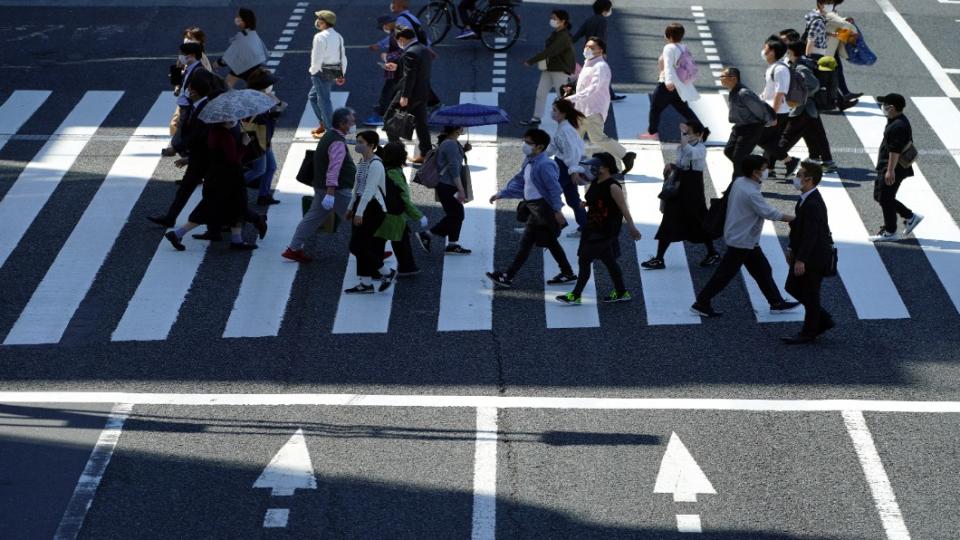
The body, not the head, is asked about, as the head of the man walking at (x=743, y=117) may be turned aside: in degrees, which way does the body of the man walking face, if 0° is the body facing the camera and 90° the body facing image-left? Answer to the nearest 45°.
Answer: approximately 90°

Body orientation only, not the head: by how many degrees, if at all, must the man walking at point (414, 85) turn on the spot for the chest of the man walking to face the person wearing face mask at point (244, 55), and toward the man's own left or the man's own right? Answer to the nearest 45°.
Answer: approximately 45° to the man's own right

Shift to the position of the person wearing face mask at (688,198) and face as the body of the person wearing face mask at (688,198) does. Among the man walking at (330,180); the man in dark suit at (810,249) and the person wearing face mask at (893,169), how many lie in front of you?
1

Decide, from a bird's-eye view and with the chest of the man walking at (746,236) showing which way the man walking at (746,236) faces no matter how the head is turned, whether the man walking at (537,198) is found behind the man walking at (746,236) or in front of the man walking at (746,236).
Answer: behind

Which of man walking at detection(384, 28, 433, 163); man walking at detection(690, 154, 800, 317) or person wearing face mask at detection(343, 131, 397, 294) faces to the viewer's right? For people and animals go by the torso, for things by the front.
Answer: man walking at detection(690, 154, 800, 317)

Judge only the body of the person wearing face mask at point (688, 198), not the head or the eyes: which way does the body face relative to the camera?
to the viewer's left

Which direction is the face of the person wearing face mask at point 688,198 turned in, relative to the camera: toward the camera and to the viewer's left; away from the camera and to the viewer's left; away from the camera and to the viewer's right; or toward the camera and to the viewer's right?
toward the camera and to the viewer's left

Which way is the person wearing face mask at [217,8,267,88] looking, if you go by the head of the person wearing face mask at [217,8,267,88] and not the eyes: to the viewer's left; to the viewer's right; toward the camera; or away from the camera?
to the viewer's left

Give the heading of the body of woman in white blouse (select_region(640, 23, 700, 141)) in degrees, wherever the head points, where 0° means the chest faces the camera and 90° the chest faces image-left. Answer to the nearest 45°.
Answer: approximately 90°

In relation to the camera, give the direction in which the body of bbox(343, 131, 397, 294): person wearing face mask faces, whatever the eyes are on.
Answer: to the viewer's left

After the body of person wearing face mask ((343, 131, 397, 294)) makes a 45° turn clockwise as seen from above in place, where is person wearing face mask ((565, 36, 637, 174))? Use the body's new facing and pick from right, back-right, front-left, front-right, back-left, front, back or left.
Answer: right

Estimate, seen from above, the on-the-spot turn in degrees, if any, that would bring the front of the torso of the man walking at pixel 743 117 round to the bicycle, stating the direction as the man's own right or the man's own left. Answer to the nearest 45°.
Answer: approximately 45° to the man's own right

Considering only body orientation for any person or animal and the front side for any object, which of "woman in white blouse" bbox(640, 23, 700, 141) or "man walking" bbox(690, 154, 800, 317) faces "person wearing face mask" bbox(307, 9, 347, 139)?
the woman in white blouse
